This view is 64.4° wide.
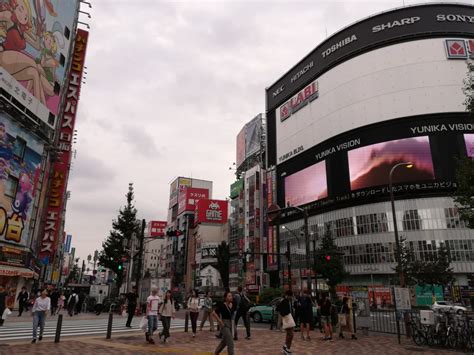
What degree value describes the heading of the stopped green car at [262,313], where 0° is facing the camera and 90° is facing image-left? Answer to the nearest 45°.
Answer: approximately 90°

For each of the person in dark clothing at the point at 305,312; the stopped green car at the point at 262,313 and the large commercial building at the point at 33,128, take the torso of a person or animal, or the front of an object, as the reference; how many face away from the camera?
1

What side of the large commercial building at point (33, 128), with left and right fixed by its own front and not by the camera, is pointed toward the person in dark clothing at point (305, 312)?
front

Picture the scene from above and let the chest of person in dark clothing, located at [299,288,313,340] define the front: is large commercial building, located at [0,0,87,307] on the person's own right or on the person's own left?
on the person's own left

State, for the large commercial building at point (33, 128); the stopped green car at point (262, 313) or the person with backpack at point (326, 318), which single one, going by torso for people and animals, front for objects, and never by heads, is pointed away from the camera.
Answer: the person with backpack

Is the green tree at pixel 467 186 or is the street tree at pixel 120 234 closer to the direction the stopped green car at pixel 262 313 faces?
the street tree

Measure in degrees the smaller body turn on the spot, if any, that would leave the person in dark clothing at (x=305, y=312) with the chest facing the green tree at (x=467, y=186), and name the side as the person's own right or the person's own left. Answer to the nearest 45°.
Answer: approximately 90° to the person's own right

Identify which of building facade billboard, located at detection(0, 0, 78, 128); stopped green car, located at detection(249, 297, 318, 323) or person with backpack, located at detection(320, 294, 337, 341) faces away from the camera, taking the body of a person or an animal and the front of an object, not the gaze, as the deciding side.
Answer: the person with backpack

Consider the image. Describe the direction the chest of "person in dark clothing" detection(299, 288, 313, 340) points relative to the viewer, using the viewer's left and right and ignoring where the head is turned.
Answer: facing away from the viewer

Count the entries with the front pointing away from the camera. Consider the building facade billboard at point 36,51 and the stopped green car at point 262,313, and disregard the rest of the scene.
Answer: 0

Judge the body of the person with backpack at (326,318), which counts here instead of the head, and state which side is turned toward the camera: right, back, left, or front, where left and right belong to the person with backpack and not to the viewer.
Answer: back

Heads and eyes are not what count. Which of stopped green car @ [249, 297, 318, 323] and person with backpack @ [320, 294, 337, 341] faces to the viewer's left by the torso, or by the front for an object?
the stopped green car

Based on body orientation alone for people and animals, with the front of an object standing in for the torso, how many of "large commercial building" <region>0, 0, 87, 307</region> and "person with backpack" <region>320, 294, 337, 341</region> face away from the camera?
1

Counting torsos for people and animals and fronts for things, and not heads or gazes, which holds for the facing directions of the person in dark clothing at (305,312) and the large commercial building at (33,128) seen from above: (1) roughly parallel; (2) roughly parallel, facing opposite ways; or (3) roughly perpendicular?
roughly perpendicular

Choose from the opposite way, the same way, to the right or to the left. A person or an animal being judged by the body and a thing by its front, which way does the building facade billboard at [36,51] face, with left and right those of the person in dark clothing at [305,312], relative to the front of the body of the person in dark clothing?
to the right
